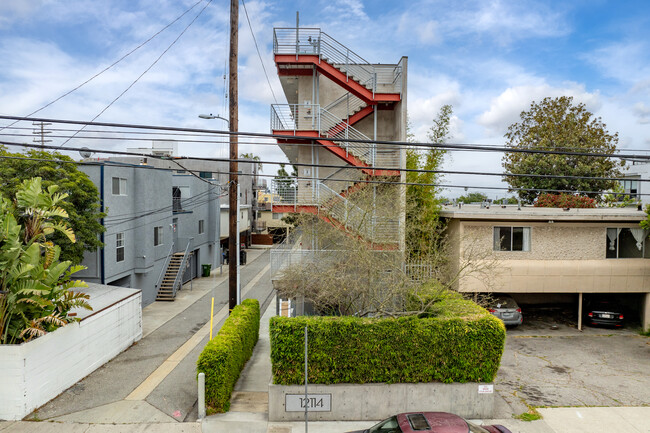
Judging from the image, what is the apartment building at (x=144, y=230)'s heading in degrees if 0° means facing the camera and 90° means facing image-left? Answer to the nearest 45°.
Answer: approximately 315°

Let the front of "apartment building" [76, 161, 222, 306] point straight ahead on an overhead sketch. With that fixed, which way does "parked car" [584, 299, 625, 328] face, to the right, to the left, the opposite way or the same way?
to the left

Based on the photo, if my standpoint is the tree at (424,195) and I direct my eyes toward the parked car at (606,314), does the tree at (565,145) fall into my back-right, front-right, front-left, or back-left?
front-left

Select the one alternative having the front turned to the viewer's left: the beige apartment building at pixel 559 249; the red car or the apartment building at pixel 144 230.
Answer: the red car

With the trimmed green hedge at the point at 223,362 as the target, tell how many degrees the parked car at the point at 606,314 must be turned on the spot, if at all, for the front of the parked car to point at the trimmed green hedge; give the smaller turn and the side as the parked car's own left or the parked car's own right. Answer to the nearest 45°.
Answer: approximately 135° to the parked car's own left

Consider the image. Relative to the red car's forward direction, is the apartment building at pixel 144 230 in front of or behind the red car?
in front

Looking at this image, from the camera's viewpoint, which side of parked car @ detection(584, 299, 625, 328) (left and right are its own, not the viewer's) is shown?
back

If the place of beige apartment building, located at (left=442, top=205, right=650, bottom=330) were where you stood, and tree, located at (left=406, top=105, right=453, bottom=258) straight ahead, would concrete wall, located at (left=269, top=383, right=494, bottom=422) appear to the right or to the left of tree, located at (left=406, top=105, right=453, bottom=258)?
left

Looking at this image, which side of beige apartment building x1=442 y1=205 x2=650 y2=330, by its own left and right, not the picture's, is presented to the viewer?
front

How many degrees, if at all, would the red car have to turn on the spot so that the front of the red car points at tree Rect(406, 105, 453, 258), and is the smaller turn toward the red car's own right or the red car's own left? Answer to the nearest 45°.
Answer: approximately 90° to the red car's own right

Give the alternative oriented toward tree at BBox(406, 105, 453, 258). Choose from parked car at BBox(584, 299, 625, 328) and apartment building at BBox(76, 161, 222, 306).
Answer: the apartment building

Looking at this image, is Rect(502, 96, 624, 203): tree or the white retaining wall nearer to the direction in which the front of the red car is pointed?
the white retaining wall

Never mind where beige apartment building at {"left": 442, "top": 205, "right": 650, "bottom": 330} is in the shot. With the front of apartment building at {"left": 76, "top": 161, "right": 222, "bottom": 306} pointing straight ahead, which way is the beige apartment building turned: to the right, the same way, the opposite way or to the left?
to the right

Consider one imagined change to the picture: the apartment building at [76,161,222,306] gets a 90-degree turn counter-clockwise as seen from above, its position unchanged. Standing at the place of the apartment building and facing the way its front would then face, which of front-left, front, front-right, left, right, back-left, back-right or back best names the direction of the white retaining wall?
back-right

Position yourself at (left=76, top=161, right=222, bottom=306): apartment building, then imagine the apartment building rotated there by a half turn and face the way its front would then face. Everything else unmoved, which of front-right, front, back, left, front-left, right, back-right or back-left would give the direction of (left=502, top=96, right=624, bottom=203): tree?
back-right

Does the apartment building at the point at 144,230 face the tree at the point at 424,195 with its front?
yes

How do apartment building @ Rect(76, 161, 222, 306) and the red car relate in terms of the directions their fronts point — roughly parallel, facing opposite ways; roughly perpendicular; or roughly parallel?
roughly parallel, facing opposite ways

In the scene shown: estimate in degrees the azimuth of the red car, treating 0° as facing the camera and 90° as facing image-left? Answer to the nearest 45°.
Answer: approximately 90°

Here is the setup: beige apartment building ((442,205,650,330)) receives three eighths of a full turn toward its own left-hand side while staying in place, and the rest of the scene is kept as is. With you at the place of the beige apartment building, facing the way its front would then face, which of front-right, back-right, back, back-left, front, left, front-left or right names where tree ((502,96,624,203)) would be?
front-left

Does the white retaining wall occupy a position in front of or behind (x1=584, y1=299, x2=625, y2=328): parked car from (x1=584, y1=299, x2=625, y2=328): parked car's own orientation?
behind

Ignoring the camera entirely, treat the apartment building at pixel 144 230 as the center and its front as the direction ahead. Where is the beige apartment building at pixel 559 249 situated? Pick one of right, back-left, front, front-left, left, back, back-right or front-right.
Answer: front

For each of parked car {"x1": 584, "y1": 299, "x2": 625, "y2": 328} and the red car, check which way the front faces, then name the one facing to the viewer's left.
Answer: the red car

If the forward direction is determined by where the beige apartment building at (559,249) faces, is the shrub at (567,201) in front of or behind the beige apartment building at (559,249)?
behind
